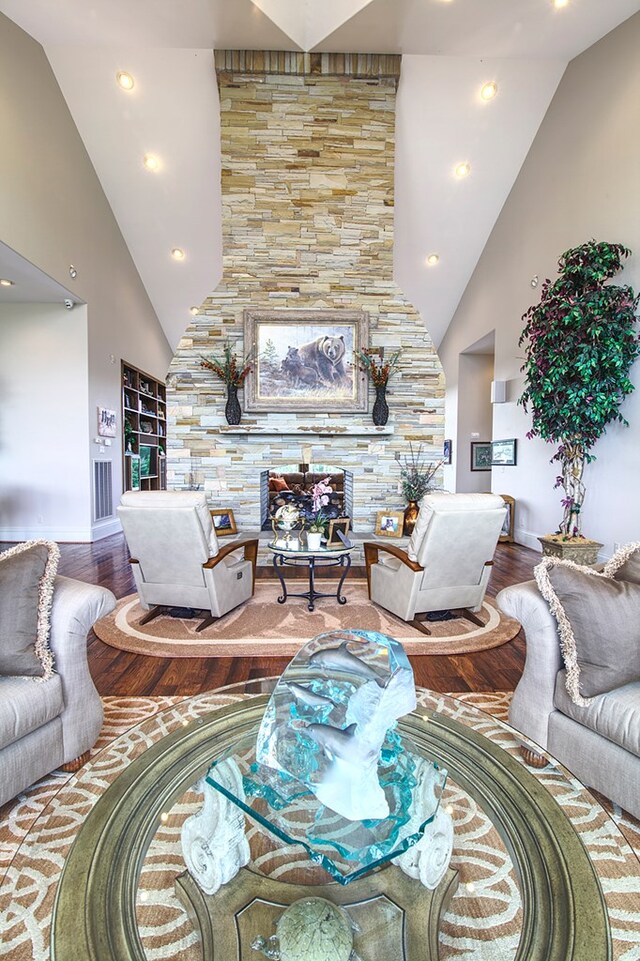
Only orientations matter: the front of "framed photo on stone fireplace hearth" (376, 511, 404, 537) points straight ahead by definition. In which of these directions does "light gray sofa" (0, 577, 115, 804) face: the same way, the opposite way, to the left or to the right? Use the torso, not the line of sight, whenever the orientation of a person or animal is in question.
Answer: to the left

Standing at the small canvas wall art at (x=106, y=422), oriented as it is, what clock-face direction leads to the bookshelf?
The bookshelf is roughly at 8 o'clock from the small canvas wall art.

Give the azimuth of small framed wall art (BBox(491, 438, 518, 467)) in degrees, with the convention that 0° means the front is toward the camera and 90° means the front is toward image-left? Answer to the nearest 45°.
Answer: approximately 45°

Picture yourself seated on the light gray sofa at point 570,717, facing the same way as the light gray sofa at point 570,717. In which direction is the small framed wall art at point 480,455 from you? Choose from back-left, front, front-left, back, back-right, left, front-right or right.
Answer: back-right

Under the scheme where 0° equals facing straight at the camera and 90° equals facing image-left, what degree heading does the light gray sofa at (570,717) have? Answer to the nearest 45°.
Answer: approximately 45°
